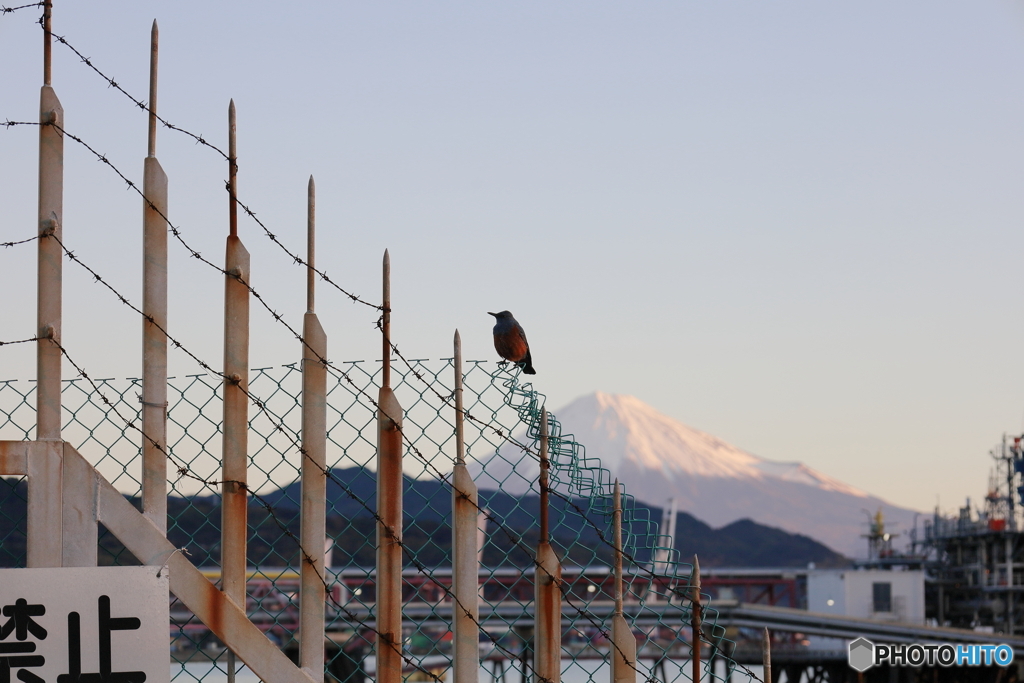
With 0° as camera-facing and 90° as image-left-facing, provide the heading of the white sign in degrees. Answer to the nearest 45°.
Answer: approximately 0°

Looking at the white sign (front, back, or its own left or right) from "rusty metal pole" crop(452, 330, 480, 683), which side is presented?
left

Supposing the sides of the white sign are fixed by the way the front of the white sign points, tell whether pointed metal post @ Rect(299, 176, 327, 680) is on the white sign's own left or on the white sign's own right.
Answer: on the white sign's own left

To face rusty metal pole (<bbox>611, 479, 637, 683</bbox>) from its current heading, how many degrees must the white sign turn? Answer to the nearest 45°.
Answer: approximately 90° to its left

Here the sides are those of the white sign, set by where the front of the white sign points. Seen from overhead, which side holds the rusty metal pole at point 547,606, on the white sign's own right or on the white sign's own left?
on the white sign's own left

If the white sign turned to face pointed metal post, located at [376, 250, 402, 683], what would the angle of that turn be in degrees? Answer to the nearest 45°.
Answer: approximately 90° to its left
